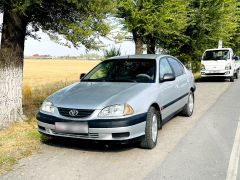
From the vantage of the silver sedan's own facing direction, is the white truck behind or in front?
behind

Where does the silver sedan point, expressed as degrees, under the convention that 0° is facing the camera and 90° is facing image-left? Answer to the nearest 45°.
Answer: approximately 45°

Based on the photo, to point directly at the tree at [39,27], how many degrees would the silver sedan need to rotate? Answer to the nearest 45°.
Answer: approximately 90° to its right
